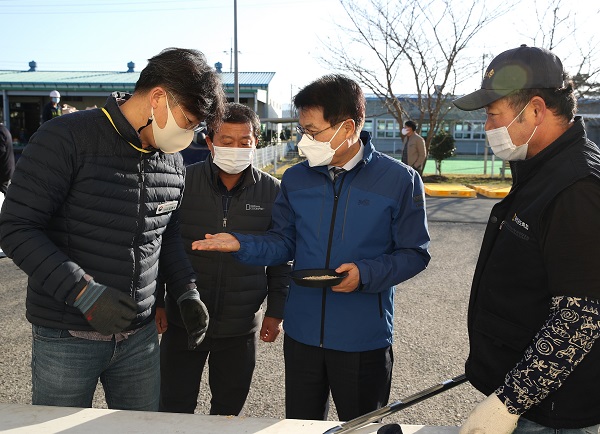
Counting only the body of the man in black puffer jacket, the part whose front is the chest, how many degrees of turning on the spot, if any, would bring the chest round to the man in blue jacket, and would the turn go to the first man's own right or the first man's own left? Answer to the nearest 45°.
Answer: approximately 45° to the first man's own left

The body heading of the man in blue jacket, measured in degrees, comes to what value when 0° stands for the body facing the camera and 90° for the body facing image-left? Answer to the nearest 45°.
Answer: approximately 45°

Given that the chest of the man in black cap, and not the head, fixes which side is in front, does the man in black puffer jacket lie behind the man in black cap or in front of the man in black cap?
in front

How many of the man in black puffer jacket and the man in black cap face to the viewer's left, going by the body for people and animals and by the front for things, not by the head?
1

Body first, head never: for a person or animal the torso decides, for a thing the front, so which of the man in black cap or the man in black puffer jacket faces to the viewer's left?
the man in black cap

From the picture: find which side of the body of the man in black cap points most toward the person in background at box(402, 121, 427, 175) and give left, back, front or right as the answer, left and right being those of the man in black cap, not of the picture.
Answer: right

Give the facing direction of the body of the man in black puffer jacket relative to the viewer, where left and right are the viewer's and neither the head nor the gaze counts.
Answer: facing the viewer and to the right of the viewer

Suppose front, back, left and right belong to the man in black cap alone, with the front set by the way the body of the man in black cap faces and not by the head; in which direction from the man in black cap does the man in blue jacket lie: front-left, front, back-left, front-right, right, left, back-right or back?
front-right

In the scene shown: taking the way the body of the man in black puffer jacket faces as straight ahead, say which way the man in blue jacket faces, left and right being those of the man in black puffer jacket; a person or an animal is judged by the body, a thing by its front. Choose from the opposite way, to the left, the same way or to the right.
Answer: to the right

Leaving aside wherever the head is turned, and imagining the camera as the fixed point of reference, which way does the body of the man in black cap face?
to the viewer's left

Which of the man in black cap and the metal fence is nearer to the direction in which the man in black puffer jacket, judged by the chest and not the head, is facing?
the man in black cap

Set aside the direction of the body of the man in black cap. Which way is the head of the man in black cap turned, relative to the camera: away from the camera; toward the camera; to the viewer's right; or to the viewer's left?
to the viewer's left

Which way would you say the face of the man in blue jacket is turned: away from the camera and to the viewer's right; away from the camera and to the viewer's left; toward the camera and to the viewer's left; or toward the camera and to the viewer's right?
toward the camera and to the viewer's left

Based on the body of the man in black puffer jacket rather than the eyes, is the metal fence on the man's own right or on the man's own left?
on the man's own left
